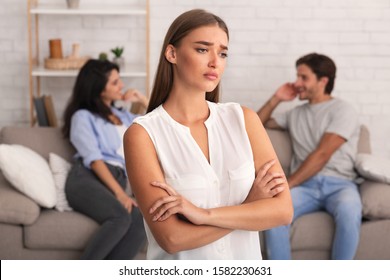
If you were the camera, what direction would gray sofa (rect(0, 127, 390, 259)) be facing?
facing the viewer

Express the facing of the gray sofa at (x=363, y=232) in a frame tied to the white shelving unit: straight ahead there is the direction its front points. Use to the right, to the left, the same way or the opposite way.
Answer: the same way

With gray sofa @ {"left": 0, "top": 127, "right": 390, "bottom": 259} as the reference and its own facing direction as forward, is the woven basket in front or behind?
behind

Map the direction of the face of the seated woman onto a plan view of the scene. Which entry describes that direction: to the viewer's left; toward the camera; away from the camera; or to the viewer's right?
to the viewer's right

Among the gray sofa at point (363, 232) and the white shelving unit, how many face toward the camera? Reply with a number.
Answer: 2

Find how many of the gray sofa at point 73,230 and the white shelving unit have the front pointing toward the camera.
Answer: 2

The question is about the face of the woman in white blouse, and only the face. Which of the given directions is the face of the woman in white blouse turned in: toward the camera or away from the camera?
toward the camera

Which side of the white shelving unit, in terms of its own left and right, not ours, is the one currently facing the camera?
front

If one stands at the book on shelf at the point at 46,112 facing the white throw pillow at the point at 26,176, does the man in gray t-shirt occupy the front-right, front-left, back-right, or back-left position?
front-left
